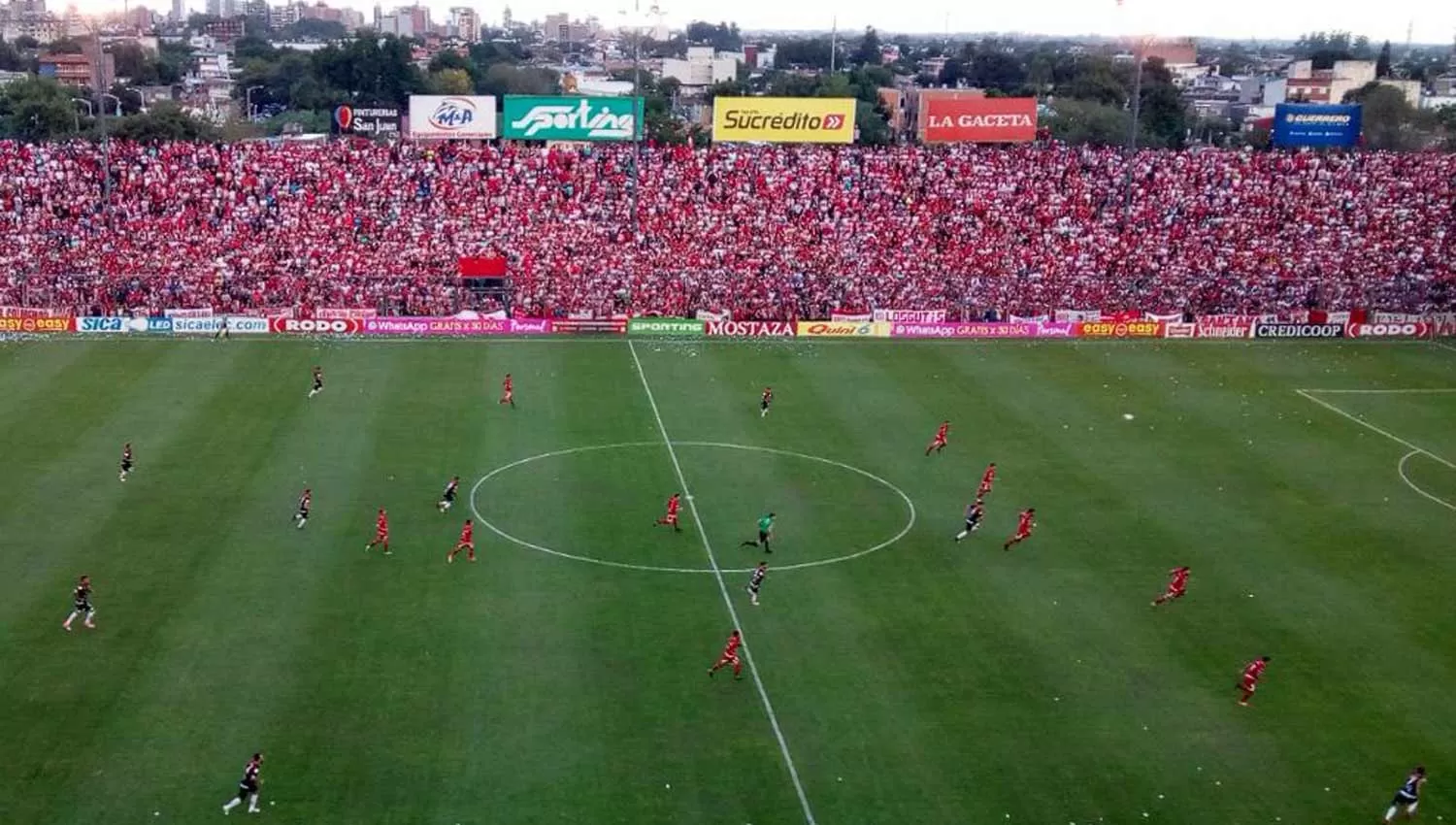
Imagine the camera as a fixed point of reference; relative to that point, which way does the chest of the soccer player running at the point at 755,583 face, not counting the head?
to the viewer's right

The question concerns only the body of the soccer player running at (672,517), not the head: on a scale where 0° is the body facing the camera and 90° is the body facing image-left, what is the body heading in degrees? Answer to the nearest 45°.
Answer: approximately 270°

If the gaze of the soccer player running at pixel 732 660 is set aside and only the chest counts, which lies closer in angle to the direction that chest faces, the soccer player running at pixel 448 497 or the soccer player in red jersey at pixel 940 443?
the soccer player in red jersey

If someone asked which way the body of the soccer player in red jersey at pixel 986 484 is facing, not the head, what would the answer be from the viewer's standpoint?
to the viewer's right

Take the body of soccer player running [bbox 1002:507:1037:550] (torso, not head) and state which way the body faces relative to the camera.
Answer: to the viewer's right

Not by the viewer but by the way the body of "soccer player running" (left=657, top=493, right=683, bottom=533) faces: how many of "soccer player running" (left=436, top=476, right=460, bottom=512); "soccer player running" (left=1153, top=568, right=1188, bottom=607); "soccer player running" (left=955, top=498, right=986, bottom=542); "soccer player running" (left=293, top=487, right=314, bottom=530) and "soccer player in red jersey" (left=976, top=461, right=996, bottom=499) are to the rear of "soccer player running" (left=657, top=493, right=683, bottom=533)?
2

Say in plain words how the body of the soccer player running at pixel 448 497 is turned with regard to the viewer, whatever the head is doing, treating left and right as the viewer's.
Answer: facing to the right of the viewer
